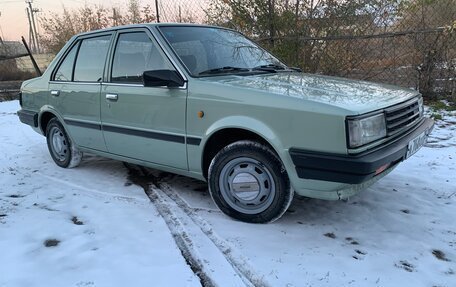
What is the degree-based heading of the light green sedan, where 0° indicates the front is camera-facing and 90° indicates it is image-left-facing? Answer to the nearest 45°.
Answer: approximately 315°

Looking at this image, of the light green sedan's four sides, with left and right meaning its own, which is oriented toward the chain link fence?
left
